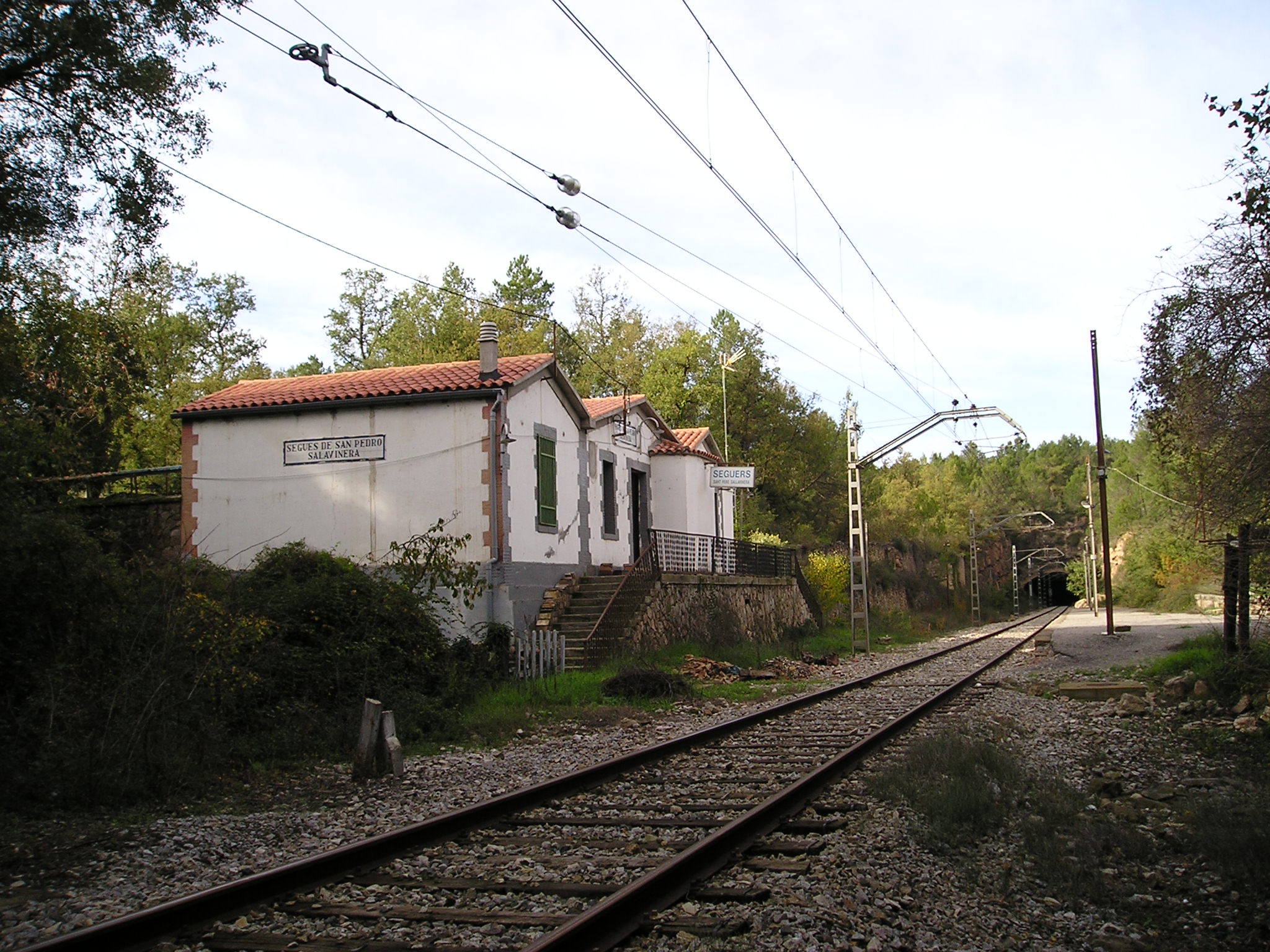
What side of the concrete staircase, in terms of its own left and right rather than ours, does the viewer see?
front

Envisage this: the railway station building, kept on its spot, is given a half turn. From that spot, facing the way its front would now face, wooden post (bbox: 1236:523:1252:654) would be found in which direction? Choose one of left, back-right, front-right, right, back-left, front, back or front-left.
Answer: back

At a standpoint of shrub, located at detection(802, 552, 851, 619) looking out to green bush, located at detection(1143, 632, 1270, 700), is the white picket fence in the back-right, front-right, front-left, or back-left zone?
front-right

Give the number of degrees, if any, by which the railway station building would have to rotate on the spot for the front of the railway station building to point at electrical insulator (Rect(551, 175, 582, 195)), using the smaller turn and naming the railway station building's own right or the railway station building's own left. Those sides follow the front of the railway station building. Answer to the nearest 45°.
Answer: approximately 45° to the railway station building's own right

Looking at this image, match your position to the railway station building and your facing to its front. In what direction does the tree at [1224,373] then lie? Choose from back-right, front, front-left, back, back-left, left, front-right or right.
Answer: front

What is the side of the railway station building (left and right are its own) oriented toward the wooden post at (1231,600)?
front

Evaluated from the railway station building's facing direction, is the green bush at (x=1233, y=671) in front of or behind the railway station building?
in front

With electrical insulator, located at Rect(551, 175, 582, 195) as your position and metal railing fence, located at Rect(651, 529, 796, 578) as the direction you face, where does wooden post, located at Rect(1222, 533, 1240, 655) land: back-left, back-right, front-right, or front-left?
front-right

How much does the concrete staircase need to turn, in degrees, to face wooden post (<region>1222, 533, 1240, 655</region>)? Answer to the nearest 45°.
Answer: approximately 45° to its left

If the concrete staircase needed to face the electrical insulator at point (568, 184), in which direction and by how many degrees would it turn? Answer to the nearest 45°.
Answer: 0° — it already faces it

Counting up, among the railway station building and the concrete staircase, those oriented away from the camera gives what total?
0

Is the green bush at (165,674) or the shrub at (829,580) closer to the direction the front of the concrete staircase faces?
the green bush

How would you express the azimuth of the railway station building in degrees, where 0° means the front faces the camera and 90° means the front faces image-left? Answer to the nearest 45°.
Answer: approximately 315°
